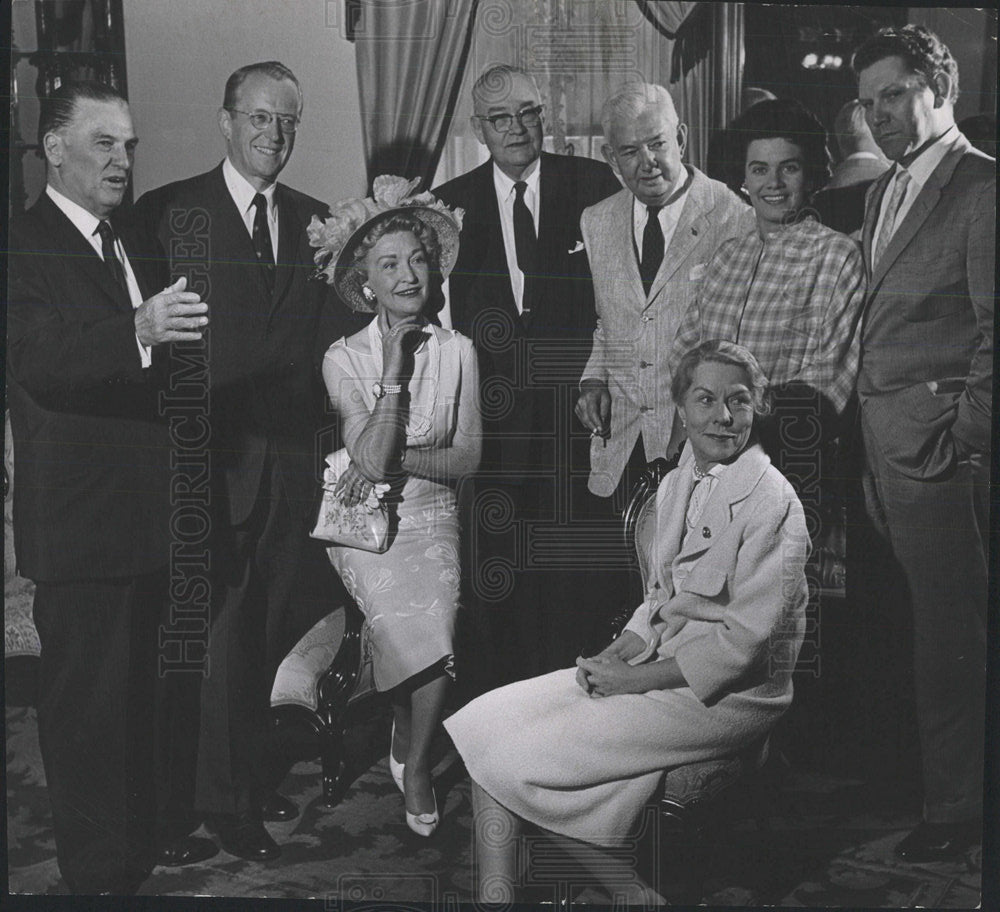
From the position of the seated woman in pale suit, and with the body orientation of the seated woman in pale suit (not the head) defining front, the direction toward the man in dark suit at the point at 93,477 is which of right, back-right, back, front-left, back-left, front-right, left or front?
front-right

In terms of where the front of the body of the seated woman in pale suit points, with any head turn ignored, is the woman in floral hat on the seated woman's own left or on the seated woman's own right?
on the seated woman's own right

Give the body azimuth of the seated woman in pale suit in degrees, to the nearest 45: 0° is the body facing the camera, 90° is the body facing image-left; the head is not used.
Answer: approximately 45°

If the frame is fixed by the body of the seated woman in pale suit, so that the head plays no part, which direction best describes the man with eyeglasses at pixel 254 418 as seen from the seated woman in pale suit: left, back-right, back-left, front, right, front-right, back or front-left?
front-right

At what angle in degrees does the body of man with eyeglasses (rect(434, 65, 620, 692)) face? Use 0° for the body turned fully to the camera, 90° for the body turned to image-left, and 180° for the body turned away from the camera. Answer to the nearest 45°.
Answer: approximately 0°

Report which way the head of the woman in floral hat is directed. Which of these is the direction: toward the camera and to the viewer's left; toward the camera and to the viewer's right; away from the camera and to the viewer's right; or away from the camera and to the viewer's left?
toward the camera and to the viewer's right

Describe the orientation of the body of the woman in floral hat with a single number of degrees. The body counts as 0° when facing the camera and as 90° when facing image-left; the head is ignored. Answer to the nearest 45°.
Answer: approximately 315°
